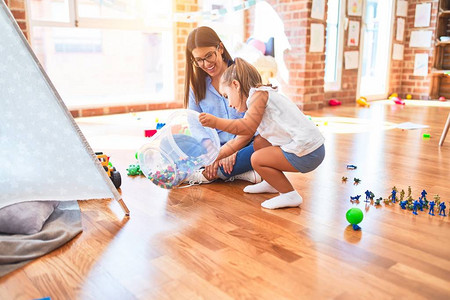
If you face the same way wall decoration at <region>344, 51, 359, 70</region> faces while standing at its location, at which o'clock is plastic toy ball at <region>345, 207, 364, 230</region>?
The plastic toy ball is roughly at 12 o'clock from the wall decoration.

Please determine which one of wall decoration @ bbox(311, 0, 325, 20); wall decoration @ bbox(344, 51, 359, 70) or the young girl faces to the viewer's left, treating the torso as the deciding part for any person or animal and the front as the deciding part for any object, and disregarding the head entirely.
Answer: the young girl

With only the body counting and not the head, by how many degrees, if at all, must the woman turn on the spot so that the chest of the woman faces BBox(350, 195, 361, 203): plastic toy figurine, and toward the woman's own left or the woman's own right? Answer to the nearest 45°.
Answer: approximately 45° to the woman's own left

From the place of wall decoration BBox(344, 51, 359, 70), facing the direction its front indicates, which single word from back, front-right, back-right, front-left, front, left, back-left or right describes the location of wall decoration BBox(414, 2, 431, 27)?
back-left

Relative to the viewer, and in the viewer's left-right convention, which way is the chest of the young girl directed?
facing to the left of the viewer

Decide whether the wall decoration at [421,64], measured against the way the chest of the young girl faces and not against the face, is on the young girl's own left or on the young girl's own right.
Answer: on the young girl's own right

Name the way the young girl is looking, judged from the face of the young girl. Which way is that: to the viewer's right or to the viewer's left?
to the viewer's left

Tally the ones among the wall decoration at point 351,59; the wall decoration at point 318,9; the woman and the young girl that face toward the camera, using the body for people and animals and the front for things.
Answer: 3

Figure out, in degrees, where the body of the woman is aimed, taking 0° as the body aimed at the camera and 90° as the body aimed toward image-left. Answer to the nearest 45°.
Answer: approximately 0°

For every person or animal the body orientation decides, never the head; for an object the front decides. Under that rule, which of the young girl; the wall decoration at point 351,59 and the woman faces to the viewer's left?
the young girl

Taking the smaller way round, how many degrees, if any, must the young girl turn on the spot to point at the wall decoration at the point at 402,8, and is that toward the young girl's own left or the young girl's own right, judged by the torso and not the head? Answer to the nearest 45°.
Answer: approximately 90° to the young girl's own right
